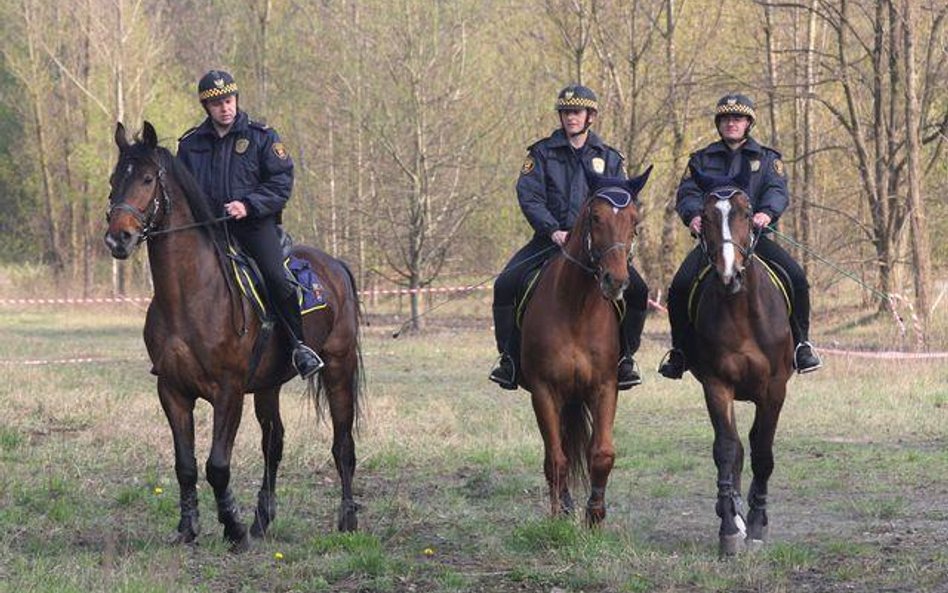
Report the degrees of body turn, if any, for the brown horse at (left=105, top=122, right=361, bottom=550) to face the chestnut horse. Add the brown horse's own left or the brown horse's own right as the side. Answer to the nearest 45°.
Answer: approximately 135° to the brown horse's own left

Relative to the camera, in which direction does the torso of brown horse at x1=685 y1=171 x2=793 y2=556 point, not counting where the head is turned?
toward the camera

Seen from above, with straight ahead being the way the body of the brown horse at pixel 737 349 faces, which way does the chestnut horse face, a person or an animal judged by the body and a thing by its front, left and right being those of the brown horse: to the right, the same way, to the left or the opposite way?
the same way

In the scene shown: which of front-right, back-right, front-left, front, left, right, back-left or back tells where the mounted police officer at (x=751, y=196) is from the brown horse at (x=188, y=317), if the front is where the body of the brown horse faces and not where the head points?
back-left

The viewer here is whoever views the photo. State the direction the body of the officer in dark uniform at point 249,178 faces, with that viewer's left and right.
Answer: facing the viewer and to the left of the viewer

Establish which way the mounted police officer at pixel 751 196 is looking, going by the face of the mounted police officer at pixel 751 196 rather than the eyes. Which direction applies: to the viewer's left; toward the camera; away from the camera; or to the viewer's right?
toward the camera

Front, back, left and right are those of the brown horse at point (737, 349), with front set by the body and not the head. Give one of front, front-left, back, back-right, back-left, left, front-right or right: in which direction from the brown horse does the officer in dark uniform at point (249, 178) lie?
right

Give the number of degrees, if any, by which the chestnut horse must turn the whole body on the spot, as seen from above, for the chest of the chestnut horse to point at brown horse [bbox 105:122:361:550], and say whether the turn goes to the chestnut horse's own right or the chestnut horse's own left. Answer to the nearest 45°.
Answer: approximately 90° to the chestnut horse's own right

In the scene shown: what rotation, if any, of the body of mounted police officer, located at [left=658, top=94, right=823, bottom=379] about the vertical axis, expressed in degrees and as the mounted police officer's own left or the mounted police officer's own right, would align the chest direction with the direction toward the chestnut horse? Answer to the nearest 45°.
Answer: approximately 45° to the mounted police officer's own right

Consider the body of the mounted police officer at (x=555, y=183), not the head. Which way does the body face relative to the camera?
toward the camera
